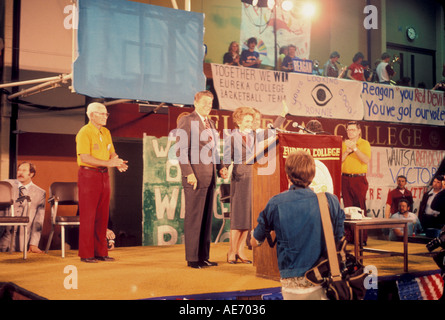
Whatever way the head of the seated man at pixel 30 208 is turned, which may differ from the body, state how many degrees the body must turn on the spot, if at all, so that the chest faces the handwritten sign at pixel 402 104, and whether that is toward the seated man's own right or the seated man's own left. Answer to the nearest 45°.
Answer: approximately 135° to the seated man's own left

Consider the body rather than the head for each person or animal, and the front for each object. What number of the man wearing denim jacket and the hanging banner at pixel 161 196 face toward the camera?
1

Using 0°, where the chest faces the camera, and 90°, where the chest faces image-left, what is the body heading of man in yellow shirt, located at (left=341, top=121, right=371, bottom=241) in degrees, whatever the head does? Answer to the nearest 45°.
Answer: approximately 45°

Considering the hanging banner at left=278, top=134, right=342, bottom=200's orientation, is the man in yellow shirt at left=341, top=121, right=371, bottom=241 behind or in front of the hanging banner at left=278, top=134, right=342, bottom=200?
behind

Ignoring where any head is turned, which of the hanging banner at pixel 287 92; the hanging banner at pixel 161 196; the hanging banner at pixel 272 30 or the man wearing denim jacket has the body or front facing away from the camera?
the man wearing denim jacket

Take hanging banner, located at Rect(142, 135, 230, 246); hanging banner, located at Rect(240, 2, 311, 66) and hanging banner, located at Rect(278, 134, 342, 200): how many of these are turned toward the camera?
3

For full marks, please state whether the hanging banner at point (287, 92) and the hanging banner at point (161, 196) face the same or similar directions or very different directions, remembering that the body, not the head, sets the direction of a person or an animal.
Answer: same or similar directions

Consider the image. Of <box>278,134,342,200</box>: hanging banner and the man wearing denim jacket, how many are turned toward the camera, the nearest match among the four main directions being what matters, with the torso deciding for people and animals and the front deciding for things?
1

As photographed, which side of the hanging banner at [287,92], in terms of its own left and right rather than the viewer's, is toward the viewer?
front

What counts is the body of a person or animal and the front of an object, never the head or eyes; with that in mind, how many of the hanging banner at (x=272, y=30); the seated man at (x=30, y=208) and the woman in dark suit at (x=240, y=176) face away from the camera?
0

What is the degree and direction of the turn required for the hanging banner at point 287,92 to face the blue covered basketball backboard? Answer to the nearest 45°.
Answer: approximately 45° to its right

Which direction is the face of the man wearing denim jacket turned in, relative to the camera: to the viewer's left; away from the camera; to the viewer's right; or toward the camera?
away from the camera

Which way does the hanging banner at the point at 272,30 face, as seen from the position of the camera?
facing the viewer

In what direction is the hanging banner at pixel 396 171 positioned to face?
toward the camera

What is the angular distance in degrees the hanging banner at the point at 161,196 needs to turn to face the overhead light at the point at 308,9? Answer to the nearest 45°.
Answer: approximately 135° to its left

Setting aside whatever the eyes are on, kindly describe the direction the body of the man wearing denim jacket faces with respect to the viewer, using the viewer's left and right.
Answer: facing away from the viewer
